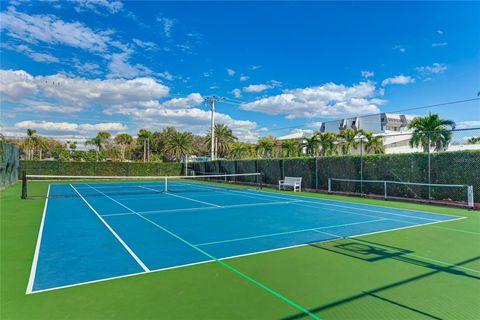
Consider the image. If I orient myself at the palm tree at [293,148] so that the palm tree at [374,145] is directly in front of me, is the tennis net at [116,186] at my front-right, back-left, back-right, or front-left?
back-right

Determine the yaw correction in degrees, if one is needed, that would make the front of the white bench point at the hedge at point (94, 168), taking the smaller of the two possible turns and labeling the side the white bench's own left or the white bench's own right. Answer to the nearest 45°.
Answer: approximately 90° to the white bench's own right

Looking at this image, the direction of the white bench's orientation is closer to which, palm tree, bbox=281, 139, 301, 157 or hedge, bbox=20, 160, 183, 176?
the hedge

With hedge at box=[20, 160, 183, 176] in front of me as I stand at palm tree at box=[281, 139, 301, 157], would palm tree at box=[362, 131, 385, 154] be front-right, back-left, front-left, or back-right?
back-left

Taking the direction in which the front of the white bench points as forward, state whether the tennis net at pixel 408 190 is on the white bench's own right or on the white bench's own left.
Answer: on the white bench's own left

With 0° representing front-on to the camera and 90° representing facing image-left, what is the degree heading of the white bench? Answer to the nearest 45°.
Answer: approximately 45°

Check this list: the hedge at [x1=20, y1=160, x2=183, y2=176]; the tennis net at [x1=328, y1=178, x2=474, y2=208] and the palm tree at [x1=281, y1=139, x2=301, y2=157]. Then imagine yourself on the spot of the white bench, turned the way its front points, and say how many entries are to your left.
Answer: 1

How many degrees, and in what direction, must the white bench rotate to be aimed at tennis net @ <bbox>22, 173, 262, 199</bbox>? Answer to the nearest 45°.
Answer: approximately 45° to its right

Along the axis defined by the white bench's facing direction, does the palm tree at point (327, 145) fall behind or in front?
behind

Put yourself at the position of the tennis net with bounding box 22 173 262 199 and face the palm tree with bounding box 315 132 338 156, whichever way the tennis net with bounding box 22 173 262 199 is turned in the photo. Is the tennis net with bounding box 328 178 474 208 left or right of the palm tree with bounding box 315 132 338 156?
right
